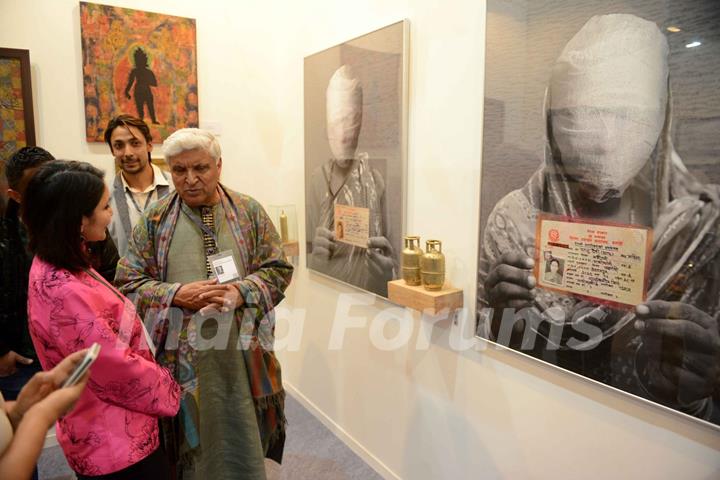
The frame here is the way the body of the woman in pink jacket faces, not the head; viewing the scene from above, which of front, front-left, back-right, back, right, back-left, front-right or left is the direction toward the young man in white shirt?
left

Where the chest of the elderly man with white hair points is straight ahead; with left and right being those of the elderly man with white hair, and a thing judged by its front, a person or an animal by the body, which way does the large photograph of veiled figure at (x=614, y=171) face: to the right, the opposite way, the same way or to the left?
to the right

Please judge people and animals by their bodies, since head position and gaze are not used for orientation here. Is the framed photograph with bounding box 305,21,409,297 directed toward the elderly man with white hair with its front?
yes

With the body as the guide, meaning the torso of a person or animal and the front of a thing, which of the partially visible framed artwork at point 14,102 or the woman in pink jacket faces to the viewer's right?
the woman in pink jacket

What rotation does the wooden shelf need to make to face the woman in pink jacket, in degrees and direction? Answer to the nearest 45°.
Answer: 0° — it already faces them

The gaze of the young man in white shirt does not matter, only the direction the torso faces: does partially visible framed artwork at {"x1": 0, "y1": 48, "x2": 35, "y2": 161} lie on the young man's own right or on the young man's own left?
on the young man's own right

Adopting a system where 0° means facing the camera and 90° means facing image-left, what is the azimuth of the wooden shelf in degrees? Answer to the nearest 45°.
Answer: approximately 45°

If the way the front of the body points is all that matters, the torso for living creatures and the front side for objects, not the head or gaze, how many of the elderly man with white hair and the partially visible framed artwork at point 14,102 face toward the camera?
2

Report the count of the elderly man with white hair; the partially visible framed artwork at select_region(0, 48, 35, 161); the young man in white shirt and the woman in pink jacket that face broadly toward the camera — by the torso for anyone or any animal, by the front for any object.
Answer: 3

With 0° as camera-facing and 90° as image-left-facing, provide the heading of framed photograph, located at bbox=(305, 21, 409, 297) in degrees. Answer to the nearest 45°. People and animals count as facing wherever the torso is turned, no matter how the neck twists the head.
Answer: approximately 45°
